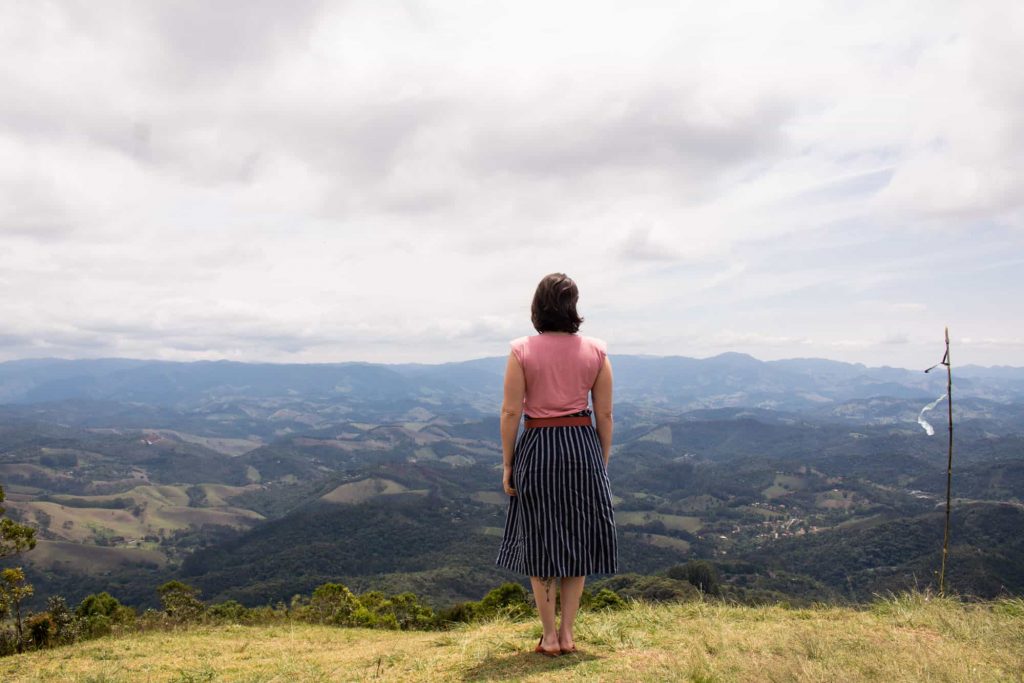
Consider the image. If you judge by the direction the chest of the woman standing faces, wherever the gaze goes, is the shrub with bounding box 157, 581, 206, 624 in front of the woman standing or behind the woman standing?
in front

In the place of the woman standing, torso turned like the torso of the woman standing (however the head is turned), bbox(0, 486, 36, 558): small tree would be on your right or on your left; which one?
on your left

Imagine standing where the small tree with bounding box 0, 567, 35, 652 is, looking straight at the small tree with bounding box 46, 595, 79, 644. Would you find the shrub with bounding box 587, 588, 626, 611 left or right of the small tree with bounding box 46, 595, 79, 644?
right

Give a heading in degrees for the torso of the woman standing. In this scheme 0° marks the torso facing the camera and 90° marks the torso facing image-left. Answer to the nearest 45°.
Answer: approximately 180°

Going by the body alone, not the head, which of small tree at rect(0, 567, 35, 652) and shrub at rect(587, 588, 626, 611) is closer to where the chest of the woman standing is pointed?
the shrub

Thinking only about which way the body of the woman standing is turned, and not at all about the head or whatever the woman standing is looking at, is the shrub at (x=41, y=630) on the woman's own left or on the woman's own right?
on the woman's own left

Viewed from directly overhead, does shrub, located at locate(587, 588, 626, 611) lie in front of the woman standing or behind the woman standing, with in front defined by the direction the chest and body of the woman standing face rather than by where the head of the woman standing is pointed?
in front

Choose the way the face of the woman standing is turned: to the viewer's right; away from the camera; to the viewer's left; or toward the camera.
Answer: away from the camera
